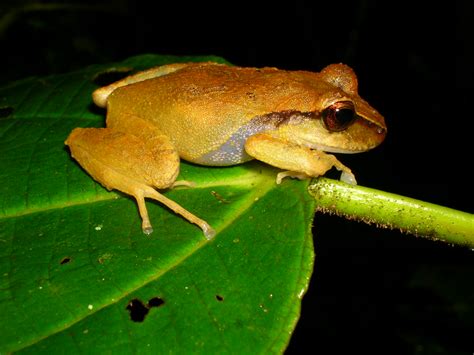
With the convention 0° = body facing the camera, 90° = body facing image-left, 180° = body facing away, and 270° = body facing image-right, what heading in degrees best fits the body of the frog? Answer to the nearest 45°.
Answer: approximately 270°
